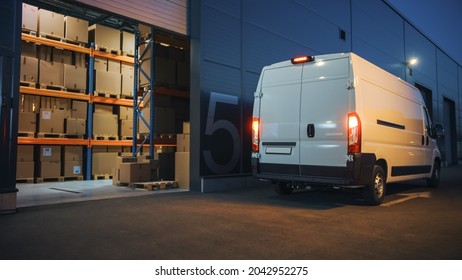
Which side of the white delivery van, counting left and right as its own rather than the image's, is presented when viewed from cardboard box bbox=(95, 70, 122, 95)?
left

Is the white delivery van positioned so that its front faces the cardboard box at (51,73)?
no

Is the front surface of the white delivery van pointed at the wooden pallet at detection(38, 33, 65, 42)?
no

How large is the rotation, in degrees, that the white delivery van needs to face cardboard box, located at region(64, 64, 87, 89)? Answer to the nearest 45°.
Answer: approximately 135° to its left

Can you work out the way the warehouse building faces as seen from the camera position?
facing the viewer and to the right of the viewer

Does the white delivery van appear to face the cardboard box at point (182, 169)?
no

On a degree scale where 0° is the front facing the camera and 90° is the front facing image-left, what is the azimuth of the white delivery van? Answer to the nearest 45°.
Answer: approximately 225°

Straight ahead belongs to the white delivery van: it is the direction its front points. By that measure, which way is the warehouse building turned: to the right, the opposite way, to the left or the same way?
to the right
